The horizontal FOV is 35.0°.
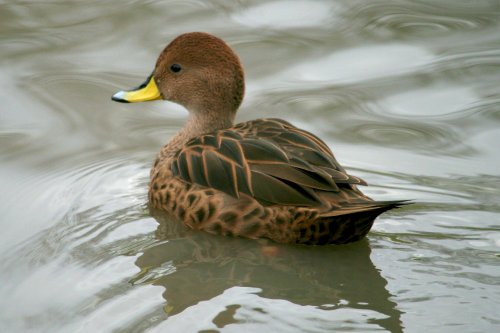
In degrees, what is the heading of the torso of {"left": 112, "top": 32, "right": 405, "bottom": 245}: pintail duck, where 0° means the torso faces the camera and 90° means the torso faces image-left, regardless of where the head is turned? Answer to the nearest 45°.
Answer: approximately 90°
